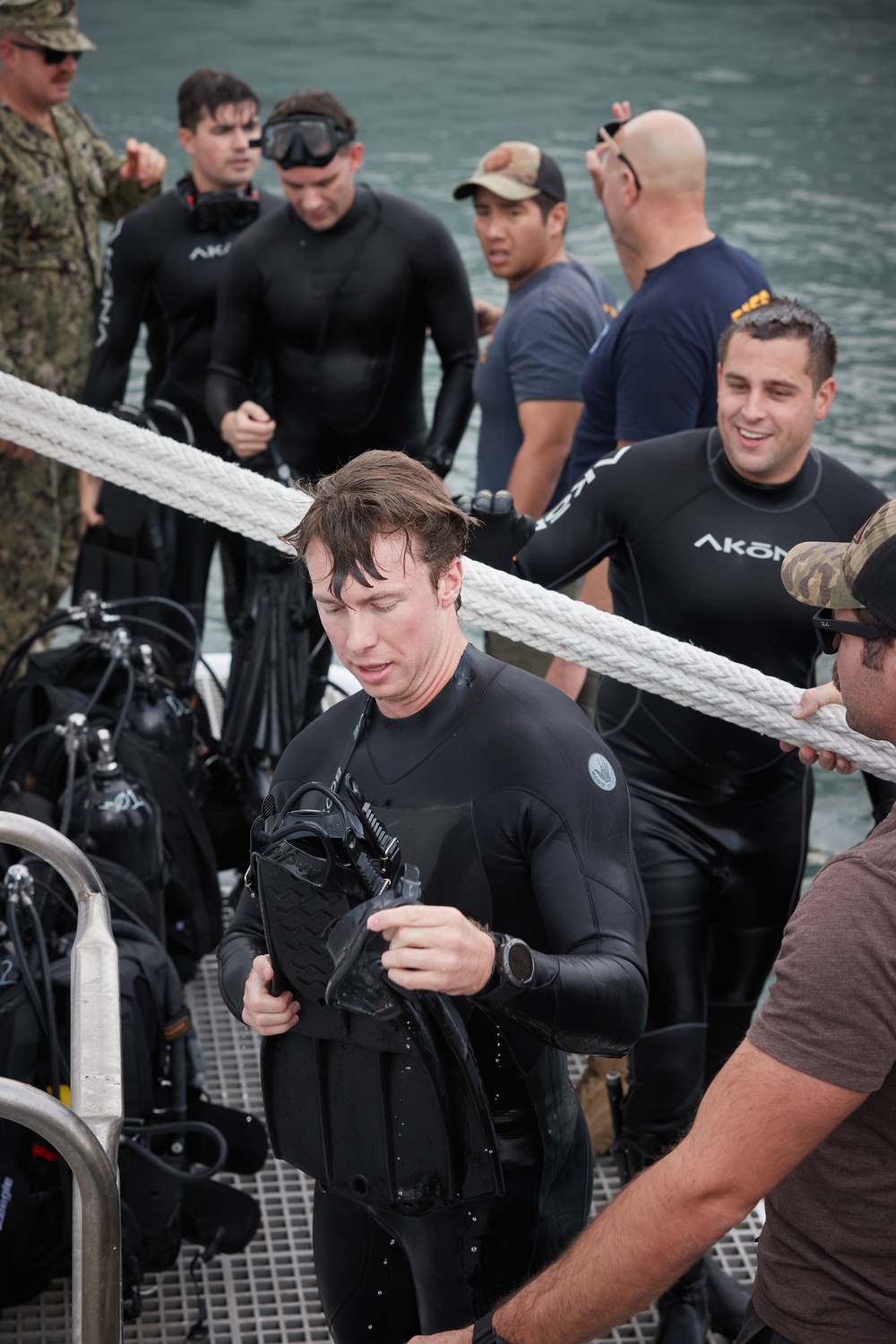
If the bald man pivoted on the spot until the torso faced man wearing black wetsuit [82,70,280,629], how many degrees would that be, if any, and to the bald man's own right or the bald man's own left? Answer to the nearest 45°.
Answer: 0° — they already face them

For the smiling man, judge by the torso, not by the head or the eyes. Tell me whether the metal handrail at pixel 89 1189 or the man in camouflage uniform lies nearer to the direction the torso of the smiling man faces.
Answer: the metal handrail

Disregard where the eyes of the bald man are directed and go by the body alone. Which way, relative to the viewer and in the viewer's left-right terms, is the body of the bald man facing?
facing away from the viewer and to the left of the viewer

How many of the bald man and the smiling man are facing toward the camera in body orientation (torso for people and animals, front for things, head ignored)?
1

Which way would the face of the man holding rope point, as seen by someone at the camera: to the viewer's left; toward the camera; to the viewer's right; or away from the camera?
to the viewer's left

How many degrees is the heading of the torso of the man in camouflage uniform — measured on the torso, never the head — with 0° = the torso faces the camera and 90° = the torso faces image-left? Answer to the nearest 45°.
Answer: approximately 315°

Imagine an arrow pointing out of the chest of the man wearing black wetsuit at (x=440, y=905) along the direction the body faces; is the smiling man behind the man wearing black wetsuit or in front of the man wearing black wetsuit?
behind

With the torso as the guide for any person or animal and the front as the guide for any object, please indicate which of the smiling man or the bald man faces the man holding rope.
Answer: the smiling man

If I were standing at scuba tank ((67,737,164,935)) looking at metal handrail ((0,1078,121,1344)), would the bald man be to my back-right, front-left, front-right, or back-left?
back-left

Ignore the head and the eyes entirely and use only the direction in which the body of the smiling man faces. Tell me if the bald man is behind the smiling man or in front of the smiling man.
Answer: behind

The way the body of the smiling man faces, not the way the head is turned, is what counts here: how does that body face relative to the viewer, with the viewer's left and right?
facing the viewer
